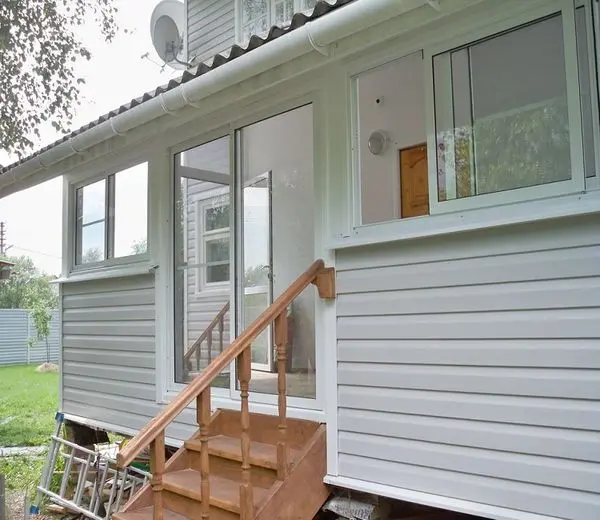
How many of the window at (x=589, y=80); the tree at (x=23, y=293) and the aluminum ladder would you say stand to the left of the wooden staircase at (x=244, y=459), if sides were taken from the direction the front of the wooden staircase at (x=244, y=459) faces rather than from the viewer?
1

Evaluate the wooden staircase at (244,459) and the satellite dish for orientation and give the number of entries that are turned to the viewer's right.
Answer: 0

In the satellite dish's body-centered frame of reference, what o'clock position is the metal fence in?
The metal fence is roughly at 1 o'clock from the satellite dish.

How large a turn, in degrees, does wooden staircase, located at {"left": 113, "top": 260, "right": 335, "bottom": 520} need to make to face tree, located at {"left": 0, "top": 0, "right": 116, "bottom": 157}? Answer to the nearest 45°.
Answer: approximately 90° to its right

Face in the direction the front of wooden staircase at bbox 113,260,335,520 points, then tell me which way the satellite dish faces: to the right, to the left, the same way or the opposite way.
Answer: to the right

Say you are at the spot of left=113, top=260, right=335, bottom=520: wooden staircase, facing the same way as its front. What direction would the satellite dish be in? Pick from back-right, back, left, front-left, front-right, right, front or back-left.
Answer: back-right

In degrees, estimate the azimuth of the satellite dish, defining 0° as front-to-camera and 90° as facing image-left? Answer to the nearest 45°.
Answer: approximately 135°

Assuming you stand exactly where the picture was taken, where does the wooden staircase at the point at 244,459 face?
facing the viewer and to the left of the viewer

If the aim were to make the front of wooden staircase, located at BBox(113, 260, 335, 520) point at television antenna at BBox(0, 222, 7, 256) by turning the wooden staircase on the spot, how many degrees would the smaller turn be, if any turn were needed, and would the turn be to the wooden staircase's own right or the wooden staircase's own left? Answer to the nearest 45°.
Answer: approximately 135° to the wooden staircase's own right

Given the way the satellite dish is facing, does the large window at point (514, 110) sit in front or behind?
behind

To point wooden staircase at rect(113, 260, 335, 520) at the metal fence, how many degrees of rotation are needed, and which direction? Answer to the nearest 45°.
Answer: approximately 135° to its right

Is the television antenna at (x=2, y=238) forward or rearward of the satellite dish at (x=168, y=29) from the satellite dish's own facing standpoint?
forward
